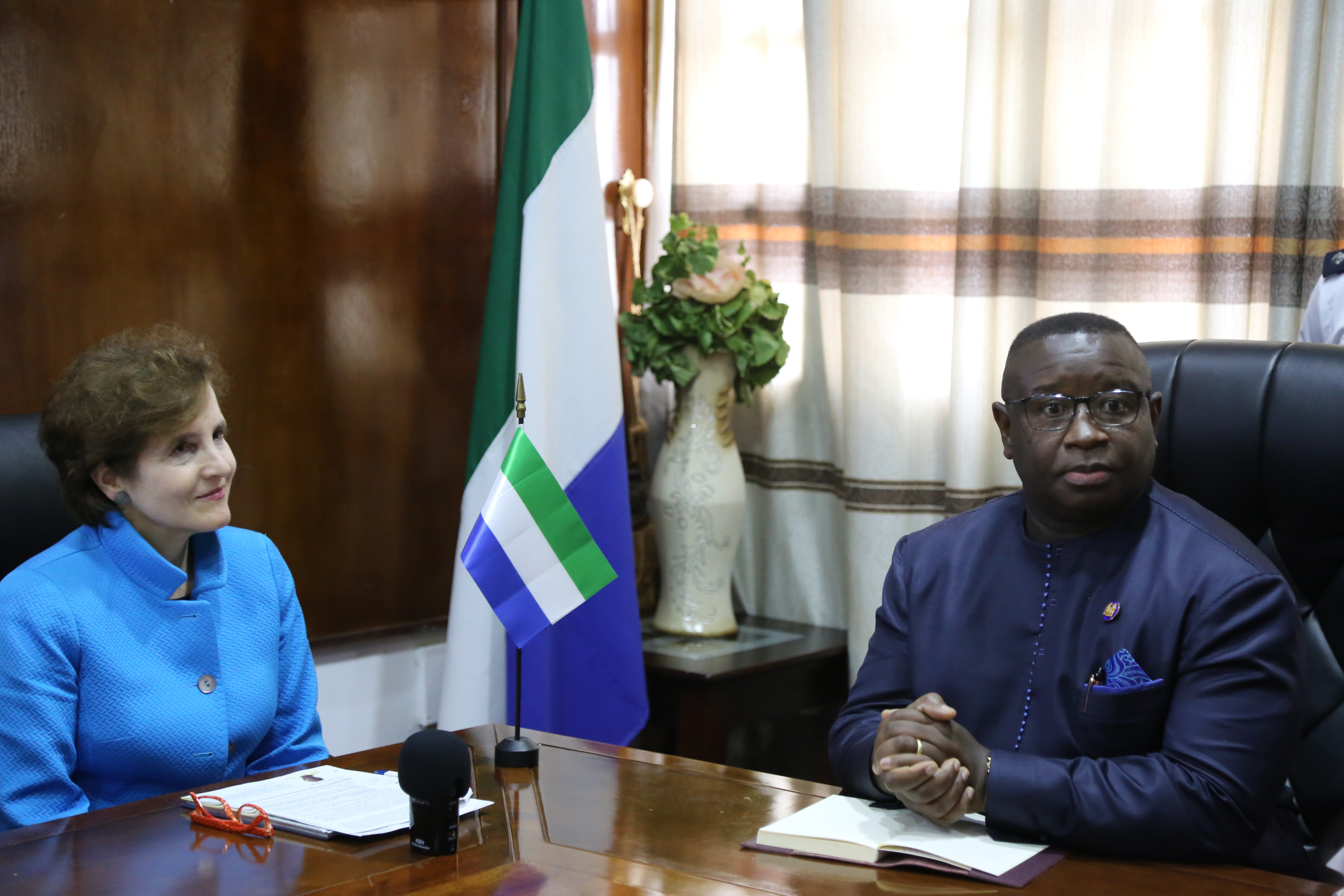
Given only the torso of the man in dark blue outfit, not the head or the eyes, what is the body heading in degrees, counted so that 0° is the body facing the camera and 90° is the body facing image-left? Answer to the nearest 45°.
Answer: approximately 45°

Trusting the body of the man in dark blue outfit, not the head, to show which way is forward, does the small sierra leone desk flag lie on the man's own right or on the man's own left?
on the man's own right

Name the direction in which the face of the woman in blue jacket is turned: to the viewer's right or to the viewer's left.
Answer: to the viewer's right

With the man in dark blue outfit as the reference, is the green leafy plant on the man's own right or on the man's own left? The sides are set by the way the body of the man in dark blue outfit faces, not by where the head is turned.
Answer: on the man's own right

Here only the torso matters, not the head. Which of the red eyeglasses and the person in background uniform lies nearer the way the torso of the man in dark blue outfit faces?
the red eyeglasses

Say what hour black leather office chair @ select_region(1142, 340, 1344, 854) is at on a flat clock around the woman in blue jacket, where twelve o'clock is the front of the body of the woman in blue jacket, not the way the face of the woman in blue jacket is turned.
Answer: The black leather office chair is roughly at 11 o'clock from the woman in blue jacket.

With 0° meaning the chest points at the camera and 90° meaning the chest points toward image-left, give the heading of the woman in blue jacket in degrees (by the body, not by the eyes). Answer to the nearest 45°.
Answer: approximately 315°

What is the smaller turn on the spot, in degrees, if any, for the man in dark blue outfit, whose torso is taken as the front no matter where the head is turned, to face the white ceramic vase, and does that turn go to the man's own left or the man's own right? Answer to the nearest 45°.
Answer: approximately 90° to the man's own right
